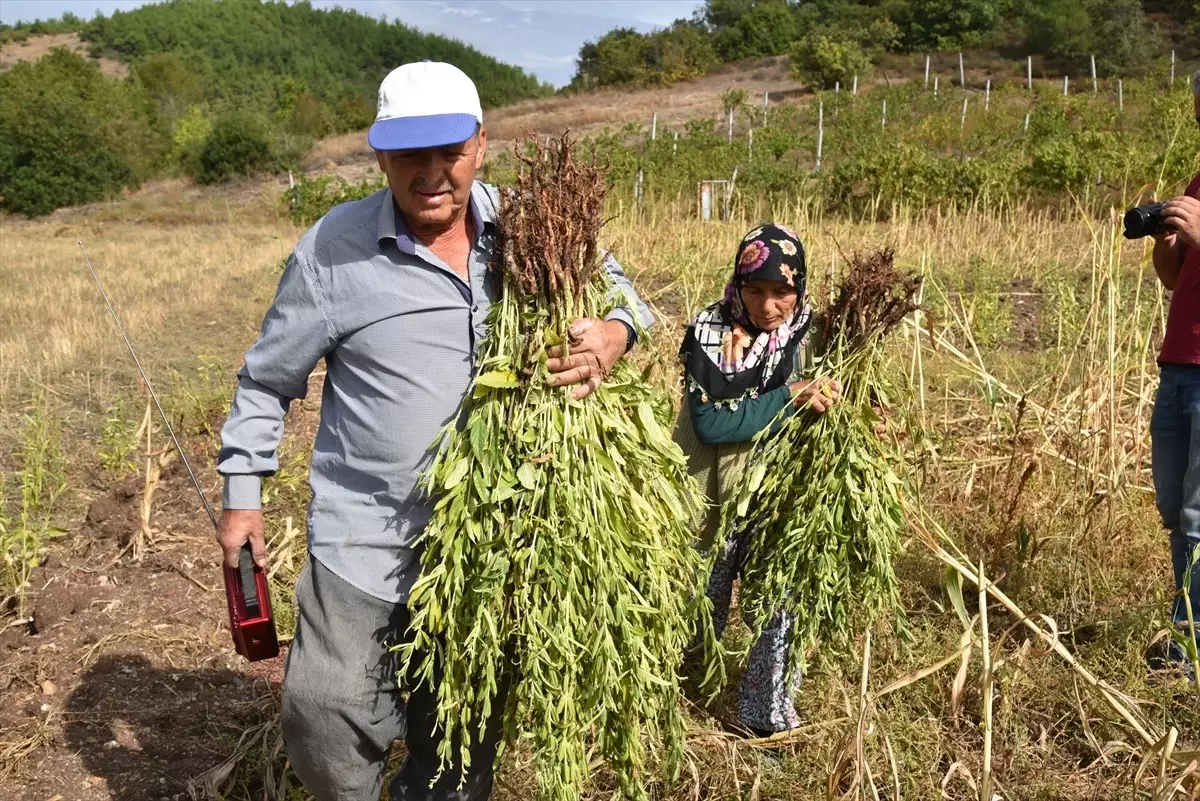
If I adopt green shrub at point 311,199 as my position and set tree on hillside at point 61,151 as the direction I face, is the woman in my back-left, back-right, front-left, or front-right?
back-left

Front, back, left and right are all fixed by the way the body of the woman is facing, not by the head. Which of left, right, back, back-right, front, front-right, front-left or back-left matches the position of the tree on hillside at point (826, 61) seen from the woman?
back-left

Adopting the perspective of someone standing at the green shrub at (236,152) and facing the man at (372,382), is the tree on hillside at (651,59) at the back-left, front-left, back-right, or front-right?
back-left

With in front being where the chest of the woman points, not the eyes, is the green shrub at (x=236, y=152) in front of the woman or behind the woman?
behind

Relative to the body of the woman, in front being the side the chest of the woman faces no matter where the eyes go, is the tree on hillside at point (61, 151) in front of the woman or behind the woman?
behind

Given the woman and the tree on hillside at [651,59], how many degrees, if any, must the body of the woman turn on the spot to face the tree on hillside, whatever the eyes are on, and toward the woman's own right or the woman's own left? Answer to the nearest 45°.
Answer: approximately 135° to the woman's own left

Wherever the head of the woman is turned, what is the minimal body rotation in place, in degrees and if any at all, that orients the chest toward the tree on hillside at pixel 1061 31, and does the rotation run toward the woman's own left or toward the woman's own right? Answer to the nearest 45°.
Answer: approximately 135° to the woman's own left

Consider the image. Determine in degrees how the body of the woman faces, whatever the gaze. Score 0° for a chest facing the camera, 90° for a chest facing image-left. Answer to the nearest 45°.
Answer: approximately 315°

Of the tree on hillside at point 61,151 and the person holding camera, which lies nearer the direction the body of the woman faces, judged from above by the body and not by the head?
the person holding camera

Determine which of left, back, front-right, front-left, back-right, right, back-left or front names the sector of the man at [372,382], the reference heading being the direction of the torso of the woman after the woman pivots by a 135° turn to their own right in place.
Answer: front-left

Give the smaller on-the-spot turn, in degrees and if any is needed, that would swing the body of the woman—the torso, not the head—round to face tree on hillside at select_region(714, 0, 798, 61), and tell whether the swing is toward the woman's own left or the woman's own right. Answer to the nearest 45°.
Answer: approximately 135° to the woman's own left

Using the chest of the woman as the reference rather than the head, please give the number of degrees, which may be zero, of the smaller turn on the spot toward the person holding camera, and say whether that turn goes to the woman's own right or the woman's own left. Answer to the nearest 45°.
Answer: approximately 45° to the woman's own left

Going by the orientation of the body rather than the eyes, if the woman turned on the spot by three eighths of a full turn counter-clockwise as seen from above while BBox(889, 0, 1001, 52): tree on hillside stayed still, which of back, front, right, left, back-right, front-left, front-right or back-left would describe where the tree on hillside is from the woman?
front

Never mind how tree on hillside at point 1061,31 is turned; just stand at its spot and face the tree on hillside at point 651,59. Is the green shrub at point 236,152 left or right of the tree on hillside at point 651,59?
left
